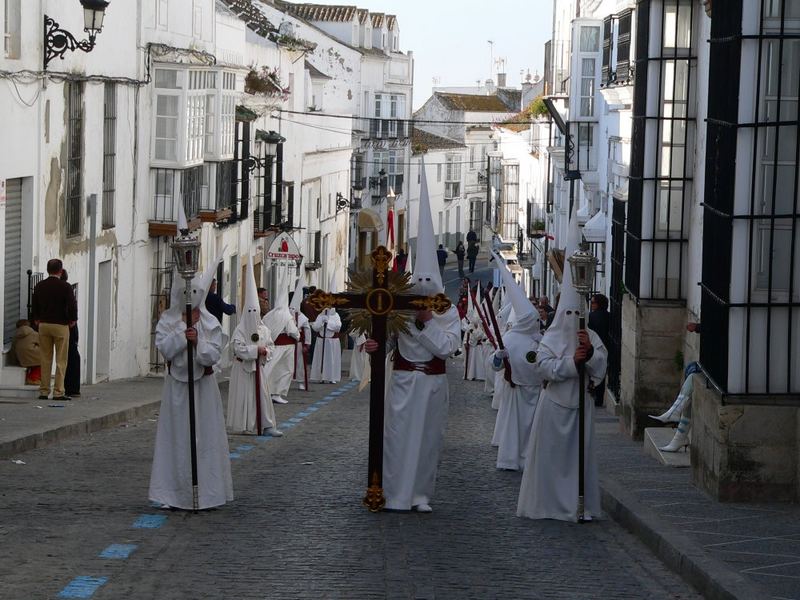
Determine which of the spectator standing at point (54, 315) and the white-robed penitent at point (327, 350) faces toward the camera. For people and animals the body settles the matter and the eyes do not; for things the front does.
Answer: the white-robed penitent

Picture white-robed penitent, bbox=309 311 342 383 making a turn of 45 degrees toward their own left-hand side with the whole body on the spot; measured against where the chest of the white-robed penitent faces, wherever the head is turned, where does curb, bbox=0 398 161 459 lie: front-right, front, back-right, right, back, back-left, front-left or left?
front-right

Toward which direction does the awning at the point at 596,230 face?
to the viewer's left

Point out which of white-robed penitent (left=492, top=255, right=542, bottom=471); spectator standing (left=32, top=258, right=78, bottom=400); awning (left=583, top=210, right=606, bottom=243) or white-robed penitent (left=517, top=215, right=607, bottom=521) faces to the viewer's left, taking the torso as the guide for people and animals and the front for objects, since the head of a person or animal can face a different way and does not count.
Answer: the awning

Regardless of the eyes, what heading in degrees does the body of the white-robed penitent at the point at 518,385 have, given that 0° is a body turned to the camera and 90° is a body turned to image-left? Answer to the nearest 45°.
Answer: approximately 315°

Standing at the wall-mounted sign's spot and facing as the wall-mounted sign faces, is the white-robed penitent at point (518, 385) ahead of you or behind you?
ahead

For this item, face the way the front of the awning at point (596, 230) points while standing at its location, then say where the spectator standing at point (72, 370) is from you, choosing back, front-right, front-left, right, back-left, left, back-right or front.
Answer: front-left

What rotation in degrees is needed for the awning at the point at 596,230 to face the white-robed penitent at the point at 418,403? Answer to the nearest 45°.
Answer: approximately 90° to its left

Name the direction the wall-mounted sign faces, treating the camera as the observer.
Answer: facing the viewer

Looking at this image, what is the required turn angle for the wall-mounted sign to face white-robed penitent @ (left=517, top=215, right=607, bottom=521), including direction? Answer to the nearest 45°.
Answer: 0° — it already faces them

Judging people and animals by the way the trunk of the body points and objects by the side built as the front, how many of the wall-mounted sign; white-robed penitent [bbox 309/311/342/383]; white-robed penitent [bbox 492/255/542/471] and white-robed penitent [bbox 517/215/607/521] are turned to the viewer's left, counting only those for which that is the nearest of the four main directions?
0

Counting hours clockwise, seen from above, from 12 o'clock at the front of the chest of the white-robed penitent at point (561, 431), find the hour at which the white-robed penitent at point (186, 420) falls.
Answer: the white-robed penitent at point (186, 420) is roughly at 4 o'clock from the white-robed penitent at point (561, 431).

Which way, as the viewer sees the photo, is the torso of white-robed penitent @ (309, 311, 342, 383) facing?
toward the camera

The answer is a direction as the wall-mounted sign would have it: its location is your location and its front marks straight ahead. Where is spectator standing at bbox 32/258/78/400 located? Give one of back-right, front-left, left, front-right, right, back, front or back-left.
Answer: front

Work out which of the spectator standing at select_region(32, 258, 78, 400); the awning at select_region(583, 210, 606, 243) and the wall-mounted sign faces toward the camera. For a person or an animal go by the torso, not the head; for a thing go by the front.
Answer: the wall-mounted sign
